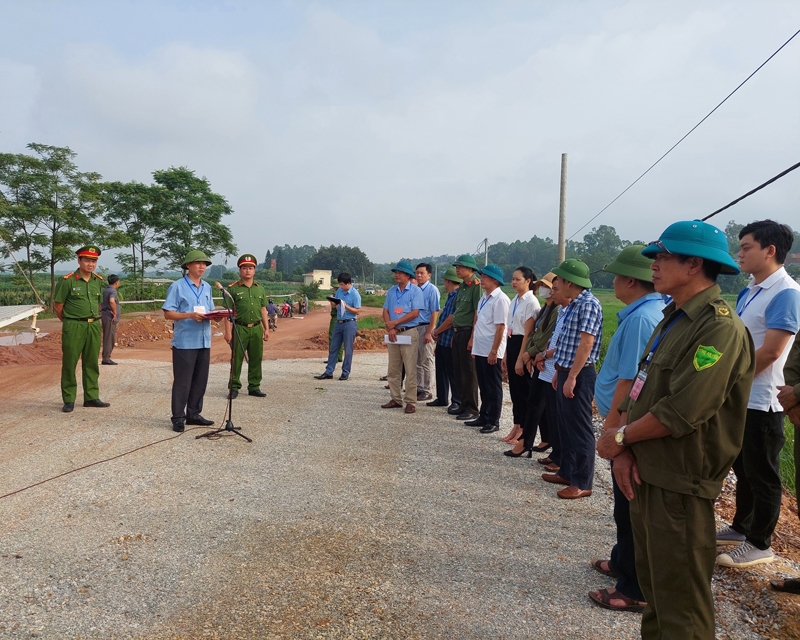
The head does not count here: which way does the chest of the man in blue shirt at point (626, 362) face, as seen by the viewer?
to the viewer's left

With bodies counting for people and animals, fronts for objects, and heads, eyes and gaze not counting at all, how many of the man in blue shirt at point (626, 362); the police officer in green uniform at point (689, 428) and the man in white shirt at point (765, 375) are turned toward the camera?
0

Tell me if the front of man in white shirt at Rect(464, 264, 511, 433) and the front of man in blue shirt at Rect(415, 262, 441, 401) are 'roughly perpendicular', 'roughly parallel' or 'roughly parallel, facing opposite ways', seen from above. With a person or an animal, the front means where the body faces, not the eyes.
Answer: roughly parallel

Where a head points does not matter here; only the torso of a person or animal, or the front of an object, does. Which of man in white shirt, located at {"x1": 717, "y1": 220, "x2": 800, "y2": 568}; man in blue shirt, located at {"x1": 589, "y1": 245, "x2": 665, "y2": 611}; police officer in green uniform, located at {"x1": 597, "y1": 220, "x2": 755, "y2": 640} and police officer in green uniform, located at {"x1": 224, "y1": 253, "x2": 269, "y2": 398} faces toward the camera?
police officer in green uniform, located at {"x1": 224, "y1": 253, "x2": 269, "y2": 398}

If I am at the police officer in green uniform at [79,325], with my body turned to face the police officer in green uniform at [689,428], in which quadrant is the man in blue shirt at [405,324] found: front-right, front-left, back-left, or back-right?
front-left

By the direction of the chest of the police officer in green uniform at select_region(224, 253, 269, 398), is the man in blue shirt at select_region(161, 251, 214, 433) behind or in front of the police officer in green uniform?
in front

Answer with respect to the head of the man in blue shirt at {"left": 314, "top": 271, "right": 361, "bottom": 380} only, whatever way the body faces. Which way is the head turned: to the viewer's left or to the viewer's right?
to the viewer's left

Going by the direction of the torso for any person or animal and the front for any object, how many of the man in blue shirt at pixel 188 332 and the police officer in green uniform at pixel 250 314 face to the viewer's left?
0

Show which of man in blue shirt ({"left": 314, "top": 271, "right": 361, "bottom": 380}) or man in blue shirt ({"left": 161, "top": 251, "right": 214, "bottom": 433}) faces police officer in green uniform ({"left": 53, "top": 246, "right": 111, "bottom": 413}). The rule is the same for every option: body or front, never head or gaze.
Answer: man in blue shirt ({"left": 314, "top": 271, "right": 361, "bottom": 380})

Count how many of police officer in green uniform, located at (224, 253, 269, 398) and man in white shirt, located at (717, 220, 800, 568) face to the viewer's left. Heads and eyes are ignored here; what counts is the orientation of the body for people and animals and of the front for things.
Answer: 1

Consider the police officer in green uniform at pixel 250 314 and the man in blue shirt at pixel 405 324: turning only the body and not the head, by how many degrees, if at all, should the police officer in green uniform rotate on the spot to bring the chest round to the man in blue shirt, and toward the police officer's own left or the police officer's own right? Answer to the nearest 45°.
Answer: approximately 45° to the police officer's own left

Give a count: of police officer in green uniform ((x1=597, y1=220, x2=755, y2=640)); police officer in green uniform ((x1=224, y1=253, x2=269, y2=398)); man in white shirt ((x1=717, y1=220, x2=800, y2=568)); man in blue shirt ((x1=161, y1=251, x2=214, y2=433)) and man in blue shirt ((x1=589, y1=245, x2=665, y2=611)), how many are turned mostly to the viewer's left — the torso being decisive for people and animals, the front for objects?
3

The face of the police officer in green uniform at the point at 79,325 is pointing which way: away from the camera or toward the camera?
toward the camera

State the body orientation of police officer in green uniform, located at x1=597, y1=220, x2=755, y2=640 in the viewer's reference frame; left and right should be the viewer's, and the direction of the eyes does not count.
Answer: facing to the left of the viewer

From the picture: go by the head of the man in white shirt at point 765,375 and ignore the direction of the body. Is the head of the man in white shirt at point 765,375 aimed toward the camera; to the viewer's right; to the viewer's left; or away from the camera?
to the viewer's left
